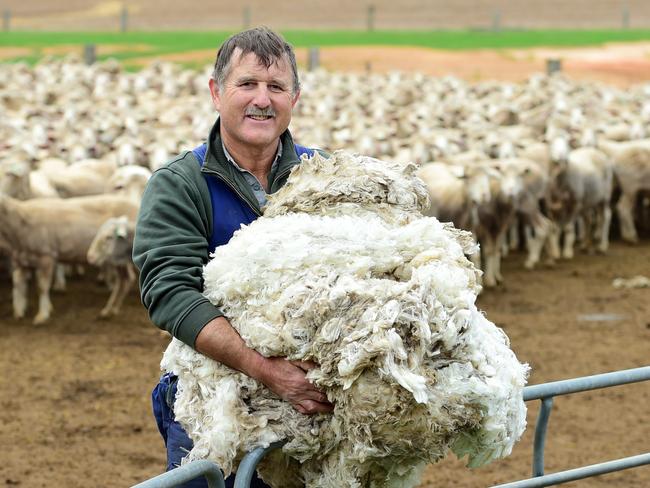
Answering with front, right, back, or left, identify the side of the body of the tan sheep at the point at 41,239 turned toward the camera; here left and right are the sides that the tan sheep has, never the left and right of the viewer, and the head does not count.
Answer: left
